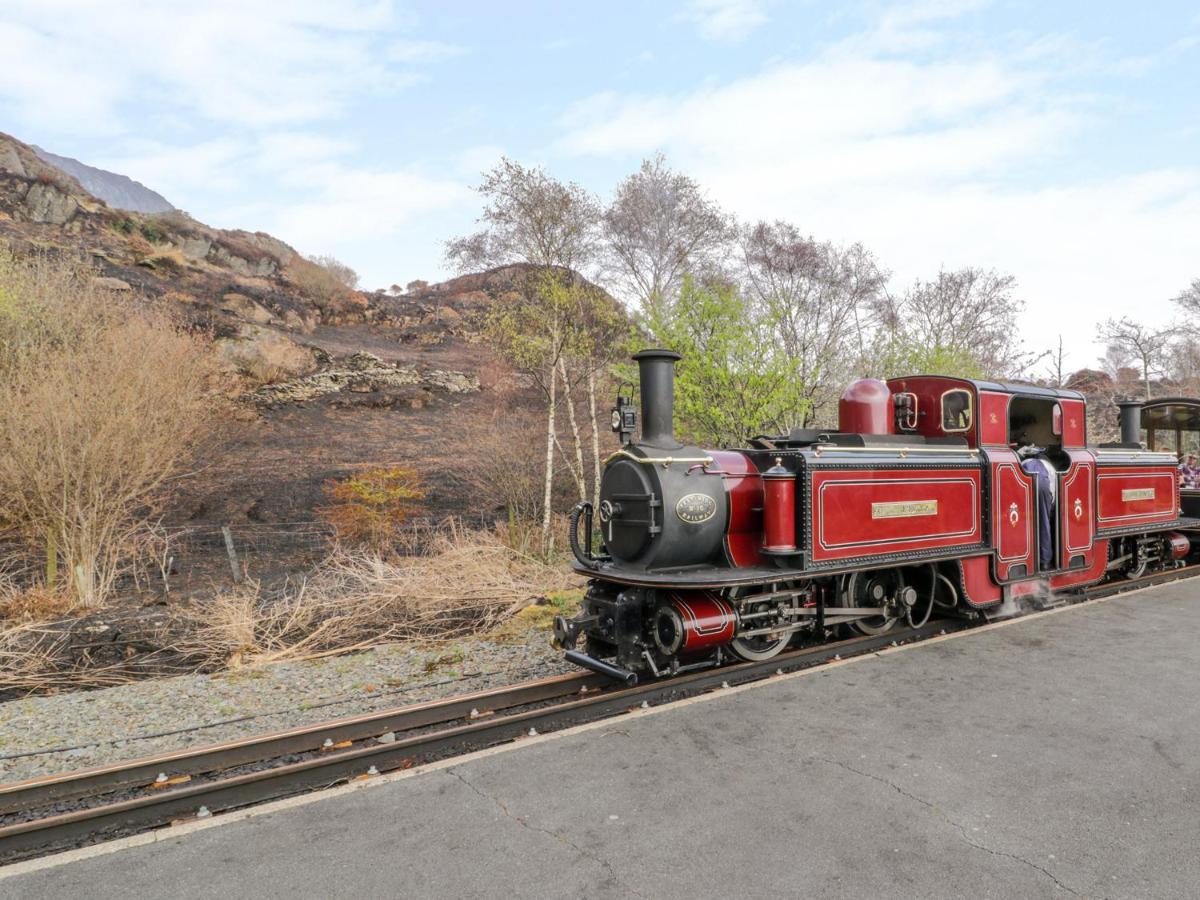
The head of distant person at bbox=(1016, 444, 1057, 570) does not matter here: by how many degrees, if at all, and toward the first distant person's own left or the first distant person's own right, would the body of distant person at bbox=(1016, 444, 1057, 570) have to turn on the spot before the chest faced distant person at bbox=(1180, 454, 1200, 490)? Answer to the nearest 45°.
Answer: approximately 90° to the first distant person's own right

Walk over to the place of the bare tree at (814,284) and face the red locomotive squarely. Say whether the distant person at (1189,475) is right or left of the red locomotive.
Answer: left

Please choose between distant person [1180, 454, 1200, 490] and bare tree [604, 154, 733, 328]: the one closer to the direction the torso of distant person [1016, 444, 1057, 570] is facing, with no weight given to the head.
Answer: the bare tree

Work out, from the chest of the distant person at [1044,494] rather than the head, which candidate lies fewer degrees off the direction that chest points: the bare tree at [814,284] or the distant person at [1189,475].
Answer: the bare tree
